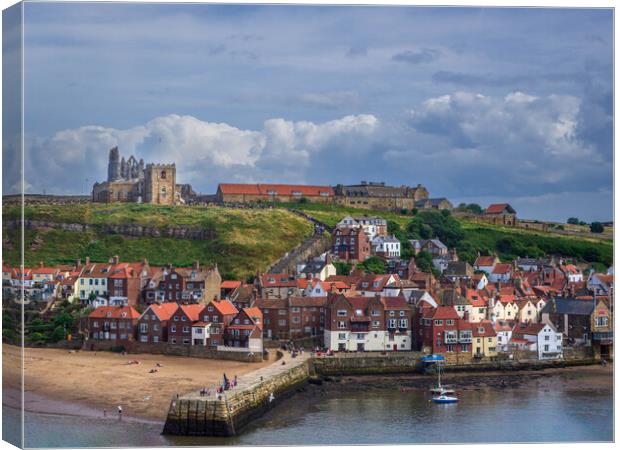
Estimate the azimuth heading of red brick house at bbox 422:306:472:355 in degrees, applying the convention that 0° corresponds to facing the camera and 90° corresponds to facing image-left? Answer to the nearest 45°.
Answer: approximately 0°

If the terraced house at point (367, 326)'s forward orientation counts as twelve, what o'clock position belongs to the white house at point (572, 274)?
The white house is roughly at 7 o'clock from the terraced house.

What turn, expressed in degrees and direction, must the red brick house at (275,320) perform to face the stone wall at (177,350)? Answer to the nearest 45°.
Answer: approximately 45° to its right

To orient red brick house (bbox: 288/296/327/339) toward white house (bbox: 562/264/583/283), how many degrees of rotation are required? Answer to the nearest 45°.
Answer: approximately 135° to its left

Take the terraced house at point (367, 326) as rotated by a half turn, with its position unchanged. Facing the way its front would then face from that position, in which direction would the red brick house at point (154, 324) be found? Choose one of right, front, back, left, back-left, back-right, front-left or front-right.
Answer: left

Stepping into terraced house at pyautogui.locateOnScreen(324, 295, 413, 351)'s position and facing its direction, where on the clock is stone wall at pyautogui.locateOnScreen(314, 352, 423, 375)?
The stone wall is roughly at 12 o'clock from the terraced house.

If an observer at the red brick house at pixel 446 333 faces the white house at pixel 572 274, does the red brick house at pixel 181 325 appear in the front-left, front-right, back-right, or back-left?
back-left

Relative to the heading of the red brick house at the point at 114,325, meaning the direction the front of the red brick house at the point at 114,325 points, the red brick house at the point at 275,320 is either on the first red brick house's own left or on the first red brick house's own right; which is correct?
on the first red brick house's own left

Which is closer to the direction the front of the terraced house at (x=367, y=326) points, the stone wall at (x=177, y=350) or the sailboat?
the sailboat

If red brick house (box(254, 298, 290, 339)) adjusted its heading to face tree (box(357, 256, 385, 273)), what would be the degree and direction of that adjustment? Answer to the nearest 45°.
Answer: approximately 180°

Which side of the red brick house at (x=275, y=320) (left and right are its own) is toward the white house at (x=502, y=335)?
left

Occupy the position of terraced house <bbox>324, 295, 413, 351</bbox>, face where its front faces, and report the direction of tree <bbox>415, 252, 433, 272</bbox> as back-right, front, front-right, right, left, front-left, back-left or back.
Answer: back

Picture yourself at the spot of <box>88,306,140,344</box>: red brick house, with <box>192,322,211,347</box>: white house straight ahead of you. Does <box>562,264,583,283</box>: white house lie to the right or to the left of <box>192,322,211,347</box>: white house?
left
